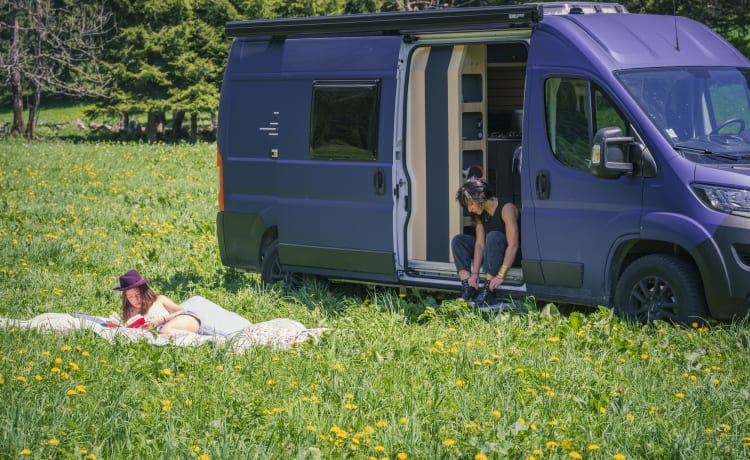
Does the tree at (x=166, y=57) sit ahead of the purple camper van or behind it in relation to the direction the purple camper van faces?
behind

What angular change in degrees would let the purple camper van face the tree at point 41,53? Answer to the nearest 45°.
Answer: approximately 180°

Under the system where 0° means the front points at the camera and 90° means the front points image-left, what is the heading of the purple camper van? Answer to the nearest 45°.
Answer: approximately 315°
